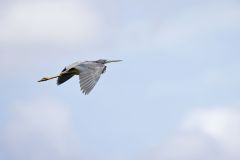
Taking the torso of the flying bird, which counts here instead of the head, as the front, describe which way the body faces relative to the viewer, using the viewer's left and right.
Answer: facing to the right of the viewer
